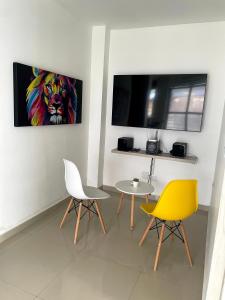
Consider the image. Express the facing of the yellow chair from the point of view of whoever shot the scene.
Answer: facing away from the viewer and to the left of the viewer

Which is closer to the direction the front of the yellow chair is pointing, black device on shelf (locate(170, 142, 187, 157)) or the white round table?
the white round table

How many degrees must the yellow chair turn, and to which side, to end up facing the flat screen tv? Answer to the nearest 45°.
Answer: approximately 45° to its right

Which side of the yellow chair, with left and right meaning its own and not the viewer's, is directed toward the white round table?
front

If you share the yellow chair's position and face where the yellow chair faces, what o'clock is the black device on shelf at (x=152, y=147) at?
The black device on shelf is roughly at 1 o'clock from the yellow chair.
